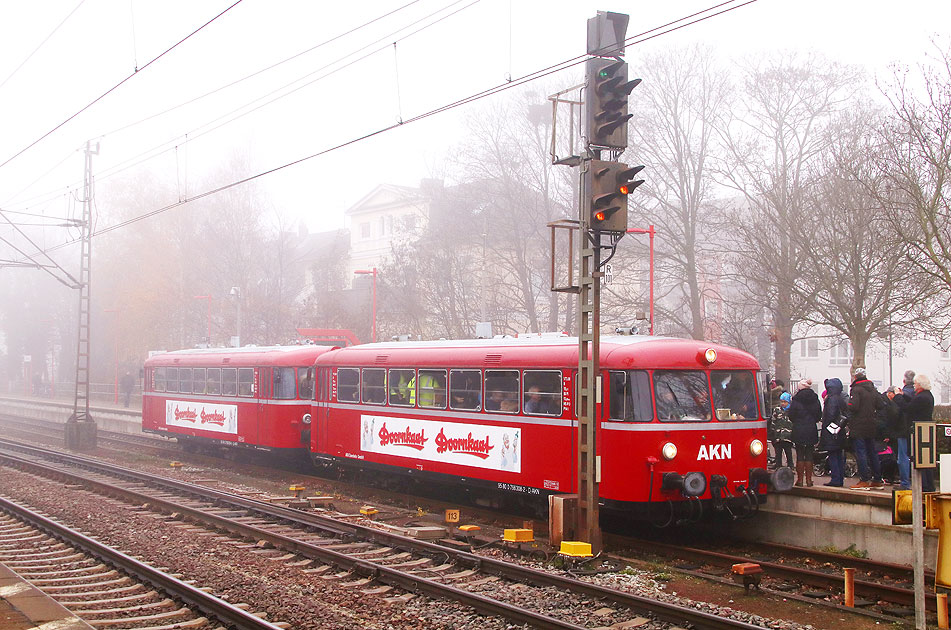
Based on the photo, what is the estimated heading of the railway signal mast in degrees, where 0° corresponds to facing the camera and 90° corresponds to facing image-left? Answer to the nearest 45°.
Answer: approximately 315°

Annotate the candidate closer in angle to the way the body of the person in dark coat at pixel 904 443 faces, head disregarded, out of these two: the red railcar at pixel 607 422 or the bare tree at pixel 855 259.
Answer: the red railcar

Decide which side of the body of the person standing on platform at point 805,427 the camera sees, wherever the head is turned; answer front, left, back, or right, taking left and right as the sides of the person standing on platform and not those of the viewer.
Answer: back

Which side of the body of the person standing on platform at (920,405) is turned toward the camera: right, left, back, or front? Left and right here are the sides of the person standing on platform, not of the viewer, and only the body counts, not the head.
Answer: left

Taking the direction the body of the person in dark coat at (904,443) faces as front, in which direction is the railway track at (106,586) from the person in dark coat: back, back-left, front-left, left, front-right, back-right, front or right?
front-left

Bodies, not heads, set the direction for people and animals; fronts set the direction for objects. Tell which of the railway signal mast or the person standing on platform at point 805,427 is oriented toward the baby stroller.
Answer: the person standing on platform

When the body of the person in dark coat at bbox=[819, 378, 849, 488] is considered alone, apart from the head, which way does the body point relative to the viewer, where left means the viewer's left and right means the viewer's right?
facing to the left of the viewer

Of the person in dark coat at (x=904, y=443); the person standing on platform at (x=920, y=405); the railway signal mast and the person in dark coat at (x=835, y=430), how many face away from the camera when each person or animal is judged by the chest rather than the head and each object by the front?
0

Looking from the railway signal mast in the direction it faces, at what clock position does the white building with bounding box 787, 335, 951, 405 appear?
The white building is roughly at 8 o'clock from the railway signal mast.

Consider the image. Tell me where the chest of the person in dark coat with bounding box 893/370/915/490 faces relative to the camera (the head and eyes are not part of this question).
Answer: to the viewer's left

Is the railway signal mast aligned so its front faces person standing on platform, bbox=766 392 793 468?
no

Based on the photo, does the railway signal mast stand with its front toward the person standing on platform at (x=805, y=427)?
no
